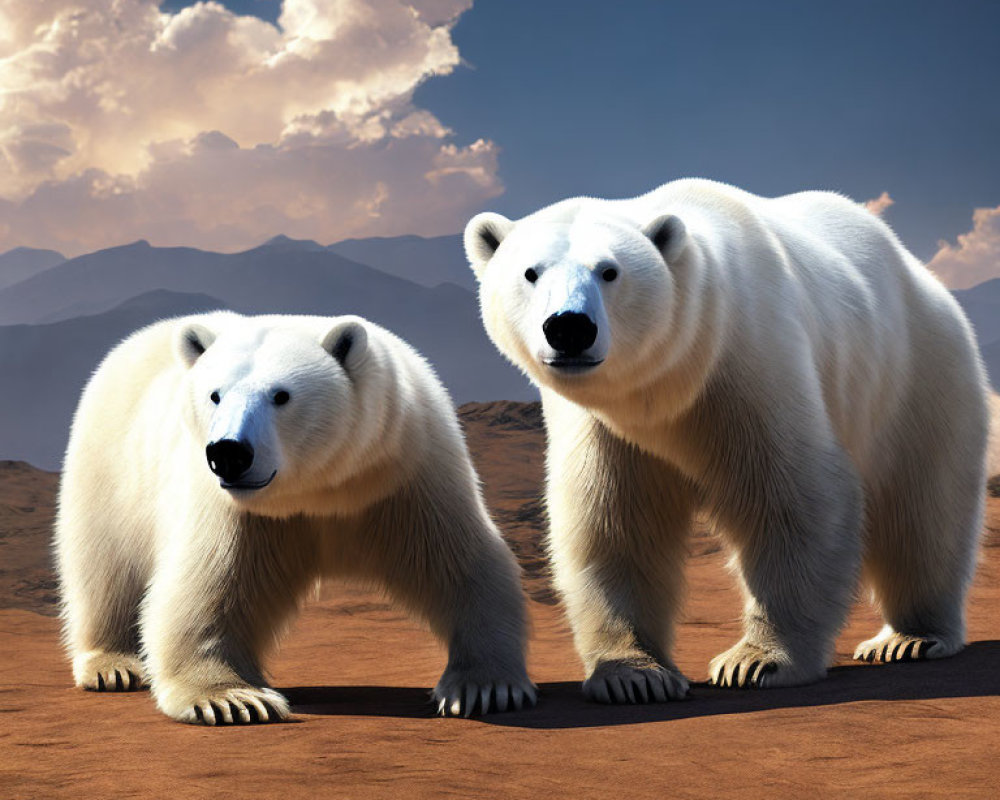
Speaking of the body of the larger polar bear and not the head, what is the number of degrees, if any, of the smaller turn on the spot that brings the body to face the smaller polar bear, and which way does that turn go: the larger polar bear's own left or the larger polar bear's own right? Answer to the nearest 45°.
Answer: approximately 45° to the larger polar bear's own right

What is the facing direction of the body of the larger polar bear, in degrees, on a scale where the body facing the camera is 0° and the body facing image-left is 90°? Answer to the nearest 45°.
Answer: approximately 45°
